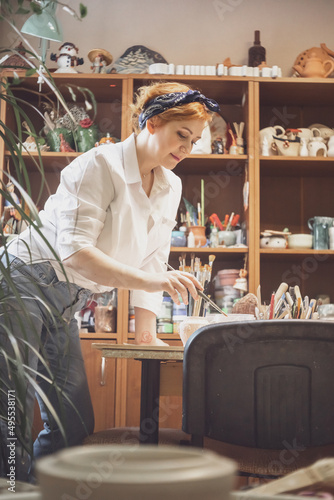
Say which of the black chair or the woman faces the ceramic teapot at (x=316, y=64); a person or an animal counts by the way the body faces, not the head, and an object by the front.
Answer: the black chair

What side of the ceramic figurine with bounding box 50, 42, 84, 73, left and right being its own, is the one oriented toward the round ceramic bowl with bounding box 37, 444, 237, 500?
front

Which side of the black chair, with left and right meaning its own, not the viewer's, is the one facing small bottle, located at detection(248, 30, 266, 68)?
front

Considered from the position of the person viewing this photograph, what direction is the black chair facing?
facing away from the viewer

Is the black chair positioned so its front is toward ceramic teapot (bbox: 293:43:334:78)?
yes

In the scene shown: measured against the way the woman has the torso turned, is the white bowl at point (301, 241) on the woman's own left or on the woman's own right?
on the woman's own left

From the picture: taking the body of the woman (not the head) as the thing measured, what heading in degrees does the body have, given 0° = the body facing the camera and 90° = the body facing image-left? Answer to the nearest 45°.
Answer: approximately 315°

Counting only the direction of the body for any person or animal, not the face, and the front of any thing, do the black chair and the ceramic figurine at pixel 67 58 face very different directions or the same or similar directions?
very different directions

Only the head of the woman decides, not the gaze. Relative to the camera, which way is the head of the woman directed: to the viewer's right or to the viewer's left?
to the viewer's right

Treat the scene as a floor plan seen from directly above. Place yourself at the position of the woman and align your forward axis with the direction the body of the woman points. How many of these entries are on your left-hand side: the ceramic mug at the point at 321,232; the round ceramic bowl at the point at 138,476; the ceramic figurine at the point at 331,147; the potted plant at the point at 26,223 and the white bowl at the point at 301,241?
3

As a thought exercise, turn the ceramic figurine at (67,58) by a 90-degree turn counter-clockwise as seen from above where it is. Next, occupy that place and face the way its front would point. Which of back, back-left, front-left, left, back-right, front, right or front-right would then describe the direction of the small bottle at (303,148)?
front

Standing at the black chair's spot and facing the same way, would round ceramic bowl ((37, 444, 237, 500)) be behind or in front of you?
behind

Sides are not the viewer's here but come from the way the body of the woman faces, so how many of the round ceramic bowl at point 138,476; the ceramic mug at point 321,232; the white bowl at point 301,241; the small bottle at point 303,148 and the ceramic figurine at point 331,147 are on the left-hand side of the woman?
4
